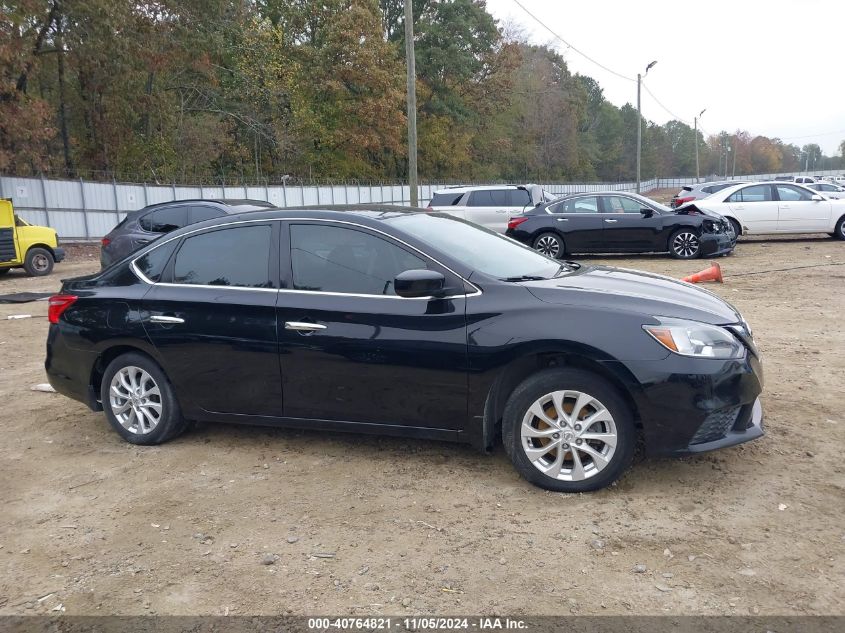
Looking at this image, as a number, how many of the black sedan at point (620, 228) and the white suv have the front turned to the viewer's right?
2

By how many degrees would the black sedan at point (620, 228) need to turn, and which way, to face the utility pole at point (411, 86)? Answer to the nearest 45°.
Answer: approximately 135° to its left

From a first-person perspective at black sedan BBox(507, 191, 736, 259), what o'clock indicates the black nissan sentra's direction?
The black nissan sentra is roughly at 3 o'clock from the black sedan.

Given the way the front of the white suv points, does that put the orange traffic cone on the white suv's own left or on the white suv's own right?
on the white suv's own right

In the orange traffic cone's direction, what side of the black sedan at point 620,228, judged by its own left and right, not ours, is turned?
right

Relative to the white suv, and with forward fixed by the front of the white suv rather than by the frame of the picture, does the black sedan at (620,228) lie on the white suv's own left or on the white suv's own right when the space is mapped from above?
on the white suv's own right

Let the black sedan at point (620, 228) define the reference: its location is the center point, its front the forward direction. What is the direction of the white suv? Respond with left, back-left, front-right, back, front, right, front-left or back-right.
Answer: back-left

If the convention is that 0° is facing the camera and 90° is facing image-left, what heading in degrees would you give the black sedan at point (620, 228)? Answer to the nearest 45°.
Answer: approximately 270°

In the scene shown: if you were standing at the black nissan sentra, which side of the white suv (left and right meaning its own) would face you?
right

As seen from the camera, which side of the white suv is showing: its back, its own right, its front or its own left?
right

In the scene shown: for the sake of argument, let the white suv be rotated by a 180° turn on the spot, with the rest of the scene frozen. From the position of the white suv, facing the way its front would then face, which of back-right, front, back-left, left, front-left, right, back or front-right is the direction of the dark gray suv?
front-left
